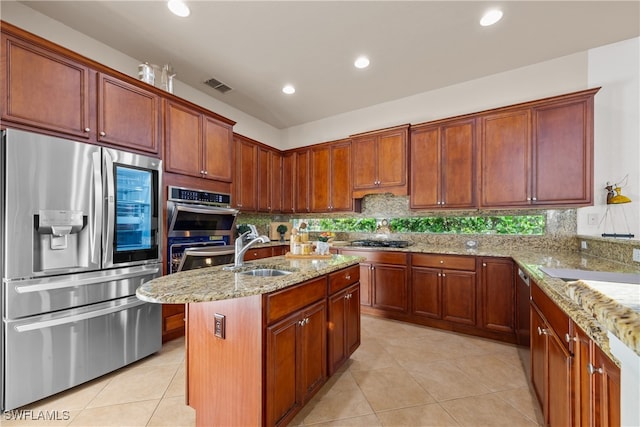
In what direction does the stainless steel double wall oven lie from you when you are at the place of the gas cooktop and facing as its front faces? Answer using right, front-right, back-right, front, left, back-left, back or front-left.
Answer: front-right

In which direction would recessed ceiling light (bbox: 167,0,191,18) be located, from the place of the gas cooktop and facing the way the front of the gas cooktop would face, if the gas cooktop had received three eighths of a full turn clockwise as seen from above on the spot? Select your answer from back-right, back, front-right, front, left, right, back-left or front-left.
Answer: left

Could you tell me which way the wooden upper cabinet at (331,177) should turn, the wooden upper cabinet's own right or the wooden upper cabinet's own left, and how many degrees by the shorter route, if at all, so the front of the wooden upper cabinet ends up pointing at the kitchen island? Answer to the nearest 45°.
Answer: approximately 45° to the wooden upper cabinet's own left

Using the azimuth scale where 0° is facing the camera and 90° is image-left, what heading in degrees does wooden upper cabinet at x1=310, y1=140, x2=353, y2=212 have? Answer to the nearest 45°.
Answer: approximately 45°

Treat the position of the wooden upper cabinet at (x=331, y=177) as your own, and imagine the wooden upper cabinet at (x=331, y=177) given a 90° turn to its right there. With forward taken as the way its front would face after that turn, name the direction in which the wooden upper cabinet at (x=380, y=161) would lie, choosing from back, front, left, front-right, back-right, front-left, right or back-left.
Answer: back

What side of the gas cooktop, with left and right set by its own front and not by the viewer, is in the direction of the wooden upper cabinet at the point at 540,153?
left

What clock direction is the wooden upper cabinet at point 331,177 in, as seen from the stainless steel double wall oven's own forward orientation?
The wooden upper cabinet is roughly at 10 o'clock from the stainless steel double wall oven.

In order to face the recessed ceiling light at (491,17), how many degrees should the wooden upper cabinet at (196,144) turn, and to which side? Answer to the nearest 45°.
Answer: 0° — it already faces it

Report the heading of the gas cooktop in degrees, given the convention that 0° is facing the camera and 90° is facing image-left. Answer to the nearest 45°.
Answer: approximately 0°

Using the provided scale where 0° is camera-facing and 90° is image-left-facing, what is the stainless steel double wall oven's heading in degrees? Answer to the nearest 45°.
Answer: approximately 315°

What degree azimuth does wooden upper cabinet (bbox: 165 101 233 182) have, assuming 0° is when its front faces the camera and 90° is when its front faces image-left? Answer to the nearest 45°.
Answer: approximately 315°

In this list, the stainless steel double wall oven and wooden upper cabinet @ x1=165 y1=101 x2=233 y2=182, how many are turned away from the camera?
0

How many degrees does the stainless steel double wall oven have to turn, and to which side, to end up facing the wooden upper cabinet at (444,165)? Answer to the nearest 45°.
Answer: approximately 45° to its left
